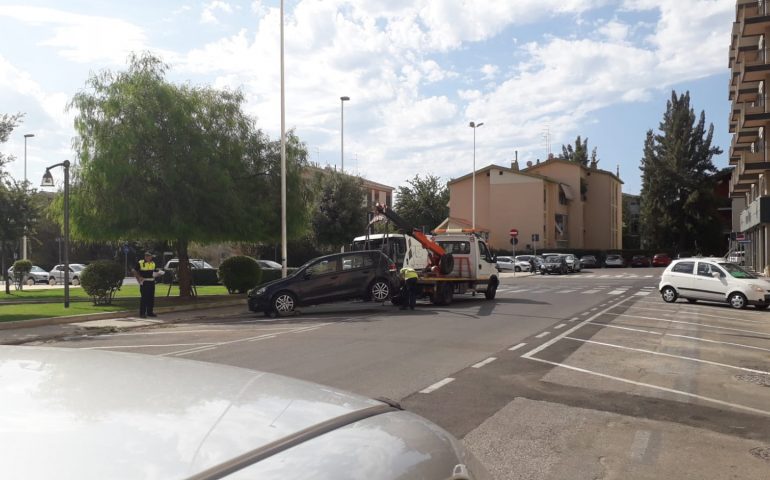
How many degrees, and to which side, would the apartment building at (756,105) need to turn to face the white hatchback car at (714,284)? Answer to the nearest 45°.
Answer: approximately 90° to its left

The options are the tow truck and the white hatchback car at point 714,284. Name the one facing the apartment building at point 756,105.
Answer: the tow truck

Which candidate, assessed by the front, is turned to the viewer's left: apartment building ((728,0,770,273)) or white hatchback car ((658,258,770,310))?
the apartment building

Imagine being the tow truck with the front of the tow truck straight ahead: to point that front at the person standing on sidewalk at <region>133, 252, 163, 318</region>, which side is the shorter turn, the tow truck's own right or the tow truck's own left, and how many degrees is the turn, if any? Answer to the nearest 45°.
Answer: approximately 180°

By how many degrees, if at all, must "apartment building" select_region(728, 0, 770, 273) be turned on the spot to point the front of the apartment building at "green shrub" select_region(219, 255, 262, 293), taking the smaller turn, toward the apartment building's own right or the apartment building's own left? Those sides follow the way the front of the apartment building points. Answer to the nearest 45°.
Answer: approximately 45° to the apartment building's own left

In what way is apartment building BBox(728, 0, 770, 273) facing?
to the viewer's left

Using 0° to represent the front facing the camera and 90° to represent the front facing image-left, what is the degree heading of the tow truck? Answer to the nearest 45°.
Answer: approximately 225°

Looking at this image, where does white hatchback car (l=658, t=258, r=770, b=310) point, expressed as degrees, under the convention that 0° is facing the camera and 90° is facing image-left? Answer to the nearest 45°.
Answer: approximately 315°

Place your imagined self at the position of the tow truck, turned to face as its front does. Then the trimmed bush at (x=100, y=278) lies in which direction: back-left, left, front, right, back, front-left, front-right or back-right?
back-left

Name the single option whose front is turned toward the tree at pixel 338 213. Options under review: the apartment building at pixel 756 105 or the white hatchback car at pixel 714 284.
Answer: the apartment building

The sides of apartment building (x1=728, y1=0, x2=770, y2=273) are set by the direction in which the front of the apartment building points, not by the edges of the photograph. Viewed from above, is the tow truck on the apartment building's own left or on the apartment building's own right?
on the apartment building's own left
